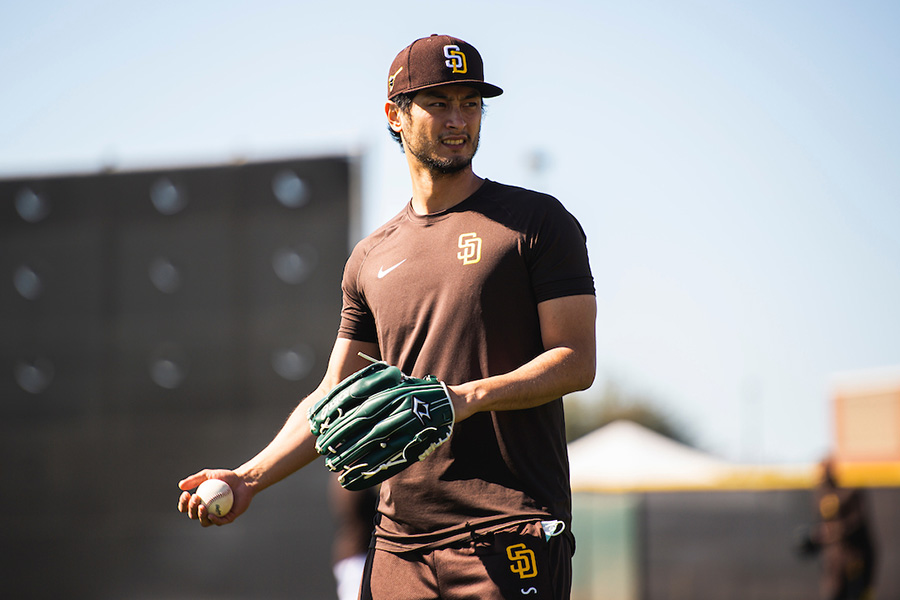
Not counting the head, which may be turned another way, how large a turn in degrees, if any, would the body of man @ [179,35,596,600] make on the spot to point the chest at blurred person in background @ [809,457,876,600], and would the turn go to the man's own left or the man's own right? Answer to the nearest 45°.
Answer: approximately 180°

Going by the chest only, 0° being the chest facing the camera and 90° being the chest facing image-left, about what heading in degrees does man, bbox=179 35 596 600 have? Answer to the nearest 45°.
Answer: approximately 45°

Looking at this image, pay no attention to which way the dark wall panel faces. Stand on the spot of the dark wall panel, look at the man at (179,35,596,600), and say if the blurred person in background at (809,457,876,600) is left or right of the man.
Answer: left

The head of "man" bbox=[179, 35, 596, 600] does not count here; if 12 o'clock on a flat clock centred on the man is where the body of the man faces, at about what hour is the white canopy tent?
The white canopy tent is roughly at 5 o'clock from the man.

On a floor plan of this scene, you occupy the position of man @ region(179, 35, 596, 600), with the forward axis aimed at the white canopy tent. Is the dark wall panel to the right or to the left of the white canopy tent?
left

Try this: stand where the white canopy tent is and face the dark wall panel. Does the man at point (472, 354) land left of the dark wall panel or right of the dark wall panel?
left

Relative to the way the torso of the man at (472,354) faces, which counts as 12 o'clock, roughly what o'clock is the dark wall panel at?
The dark wall panel is roughly at 4 o'clock from the man.

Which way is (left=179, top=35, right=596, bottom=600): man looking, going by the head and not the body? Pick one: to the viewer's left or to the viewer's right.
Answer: to the viewer's right
